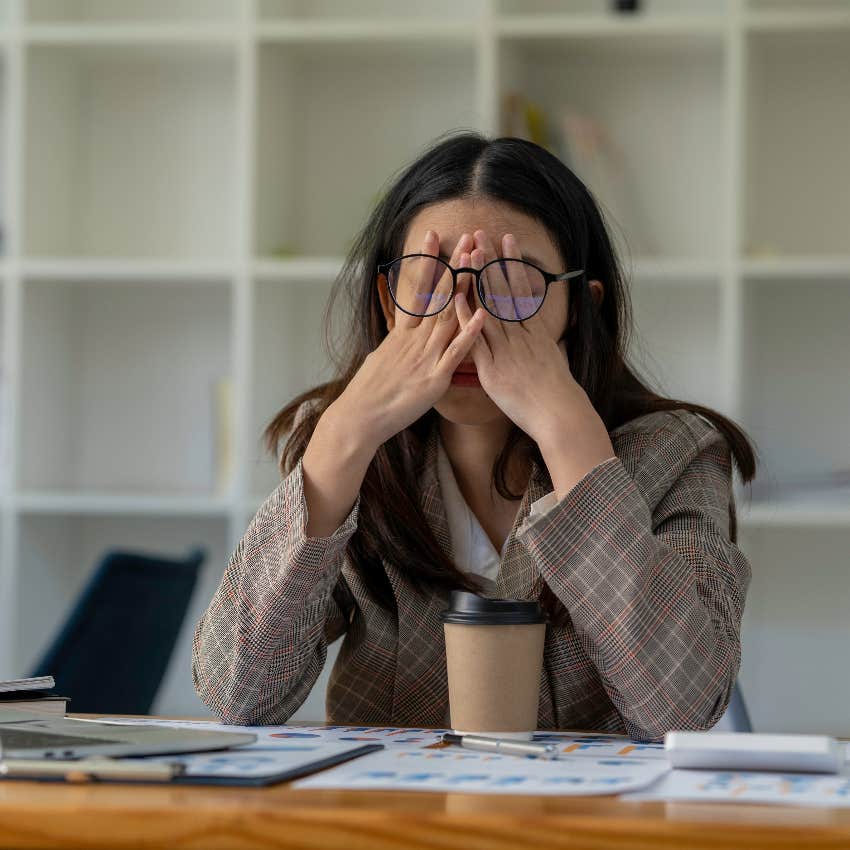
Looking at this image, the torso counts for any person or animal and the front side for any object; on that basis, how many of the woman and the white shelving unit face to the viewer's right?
0

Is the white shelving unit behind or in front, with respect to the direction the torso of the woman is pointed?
behind

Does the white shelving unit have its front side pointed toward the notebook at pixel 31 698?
yes

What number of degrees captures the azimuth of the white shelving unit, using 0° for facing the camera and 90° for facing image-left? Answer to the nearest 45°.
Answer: approximately 0°

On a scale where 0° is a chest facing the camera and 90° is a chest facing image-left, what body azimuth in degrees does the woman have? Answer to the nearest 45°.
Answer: approximately 0°
